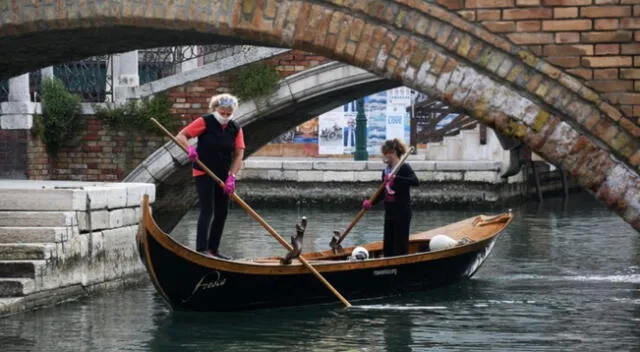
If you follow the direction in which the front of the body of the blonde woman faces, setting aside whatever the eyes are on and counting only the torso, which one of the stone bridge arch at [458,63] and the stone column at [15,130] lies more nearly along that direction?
the stone bridge arch

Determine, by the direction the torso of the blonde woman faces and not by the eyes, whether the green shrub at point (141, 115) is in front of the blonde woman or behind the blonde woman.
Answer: behind

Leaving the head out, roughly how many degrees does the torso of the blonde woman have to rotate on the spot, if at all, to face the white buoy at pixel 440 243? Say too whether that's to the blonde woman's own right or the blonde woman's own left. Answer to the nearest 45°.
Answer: approximately 90° to the blonde woman's own left

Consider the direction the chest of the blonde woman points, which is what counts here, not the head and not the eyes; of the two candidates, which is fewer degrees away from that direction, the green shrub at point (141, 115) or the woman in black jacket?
the woman in black jacket

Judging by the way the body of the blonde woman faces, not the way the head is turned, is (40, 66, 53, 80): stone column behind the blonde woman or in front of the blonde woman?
behind

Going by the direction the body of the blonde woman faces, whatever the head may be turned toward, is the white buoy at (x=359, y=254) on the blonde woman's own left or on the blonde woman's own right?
on the blonde woman's own left

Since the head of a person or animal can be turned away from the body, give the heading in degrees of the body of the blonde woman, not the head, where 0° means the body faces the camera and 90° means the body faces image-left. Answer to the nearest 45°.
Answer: approximately 315°
